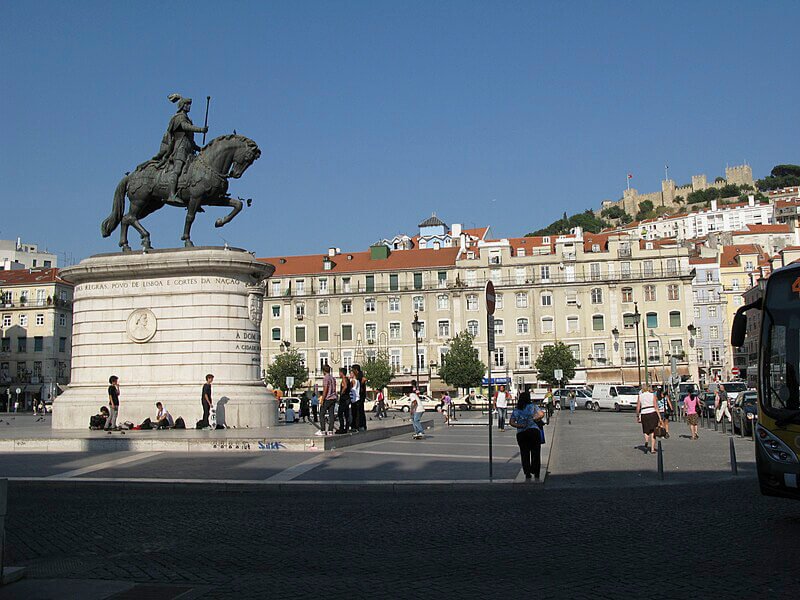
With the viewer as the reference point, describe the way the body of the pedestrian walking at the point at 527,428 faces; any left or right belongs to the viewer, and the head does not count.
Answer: facing away from the viewer

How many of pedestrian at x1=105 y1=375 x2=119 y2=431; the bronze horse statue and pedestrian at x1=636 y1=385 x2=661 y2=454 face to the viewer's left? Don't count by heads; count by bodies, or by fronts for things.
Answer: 0

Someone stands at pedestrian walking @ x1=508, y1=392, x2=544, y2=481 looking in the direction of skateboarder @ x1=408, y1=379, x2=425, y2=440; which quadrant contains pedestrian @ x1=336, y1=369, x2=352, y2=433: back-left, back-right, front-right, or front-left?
front-left

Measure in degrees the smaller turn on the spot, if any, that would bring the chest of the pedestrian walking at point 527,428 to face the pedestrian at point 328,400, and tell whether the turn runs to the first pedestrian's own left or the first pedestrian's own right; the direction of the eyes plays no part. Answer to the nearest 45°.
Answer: approximately 45° to the first pedestrian's own left
